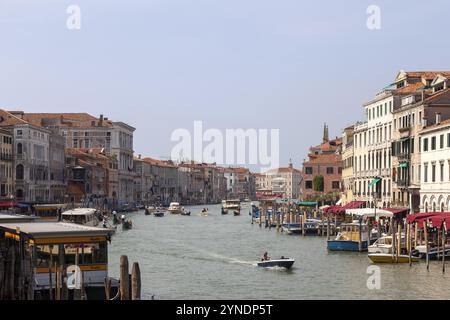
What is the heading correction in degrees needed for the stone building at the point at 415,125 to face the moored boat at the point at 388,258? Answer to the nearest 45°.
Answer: approximately 45° to its left

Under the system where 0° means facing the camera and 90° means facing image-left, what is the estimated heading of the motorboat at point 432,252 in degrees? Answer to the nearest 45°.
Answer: approximately 90°

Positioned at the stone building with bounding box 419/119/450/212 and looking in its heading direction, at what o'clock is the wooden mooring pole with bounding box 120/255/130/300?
The wooden mooring pole is roughly at 11 o'clock from the stone building.

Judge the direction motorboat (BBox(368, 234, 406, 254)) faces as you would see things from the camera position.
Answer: facing to the left of the viewer

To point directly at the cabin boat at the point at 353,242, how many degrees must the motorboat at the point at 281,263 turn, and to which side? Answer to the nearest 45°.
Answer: approximately 90° to its left

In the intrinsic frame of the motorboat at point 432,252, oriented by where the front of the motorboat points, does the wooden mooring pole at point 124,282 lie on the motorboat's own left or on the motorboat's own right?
on the motorboat's own left

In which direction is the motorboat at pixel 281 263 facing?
to the viewer's right

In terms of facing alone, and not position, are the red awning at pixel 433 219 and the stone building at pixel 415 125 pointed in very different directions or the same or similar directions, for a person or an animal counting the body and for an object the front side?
same or similar directions

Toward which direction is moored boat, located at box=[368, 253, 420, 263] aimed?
to the viewer's left

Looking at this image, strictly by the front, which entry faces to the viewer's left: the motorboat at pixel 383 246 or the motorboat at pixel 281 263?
the motorboat at pixel 383 246

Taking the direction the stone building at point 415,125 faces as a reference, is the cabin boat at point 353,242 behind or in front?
in front

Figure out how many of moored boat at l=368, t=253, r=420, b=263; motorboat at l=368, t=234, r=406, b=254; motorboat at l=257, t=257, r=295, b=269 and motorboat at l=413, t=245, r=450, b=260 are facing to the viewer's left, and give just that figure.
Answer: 3

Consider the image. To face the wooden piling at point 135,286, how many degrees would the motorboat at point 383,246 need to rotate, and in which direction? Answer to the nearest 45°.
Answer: approximately 90° to its left

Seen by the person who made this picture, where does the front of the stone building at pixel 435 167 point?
facing the viewer and to the left of the viewer

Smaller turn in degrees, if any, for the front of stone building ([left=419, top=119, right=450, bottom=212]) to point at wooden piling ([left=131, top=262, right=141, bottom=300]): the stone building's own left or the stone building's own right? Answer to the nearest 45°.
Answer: approximately 45° to the stone building's own left

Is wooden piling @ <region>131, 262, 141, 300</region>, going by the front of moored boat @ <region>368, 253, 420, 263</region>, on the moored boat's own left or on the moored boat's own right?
on the moored boat's own left

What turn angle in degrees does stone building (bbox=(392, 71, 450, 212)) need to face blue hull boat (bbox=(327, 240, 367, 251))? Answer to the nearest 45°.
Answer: approximately 45° to its left

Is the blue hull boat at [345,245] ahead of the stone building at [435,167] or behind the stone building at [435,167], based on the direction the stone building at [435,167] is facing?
ahead
